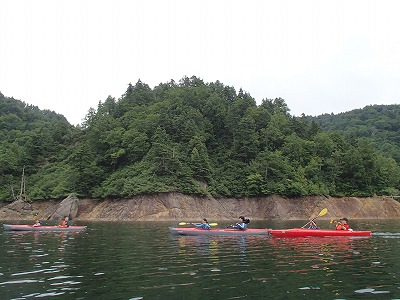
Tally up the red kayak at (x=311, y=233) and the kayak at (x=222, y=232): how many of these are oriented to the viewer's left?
2

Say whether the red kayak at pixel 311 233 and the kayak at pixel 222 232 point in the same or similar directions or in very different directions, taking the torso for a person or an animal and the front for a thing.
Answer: same or similar directions

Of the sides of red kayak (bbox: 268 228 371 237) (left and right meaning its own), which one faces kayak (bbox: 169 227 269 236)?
front

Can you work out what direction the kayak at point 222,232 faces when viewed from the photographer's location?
facing to the left of the viewer

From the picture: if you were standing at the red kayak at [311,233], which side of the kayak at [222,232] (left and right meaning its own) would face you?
back

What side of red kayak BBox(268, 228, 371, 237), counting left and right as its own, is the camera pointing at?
left
